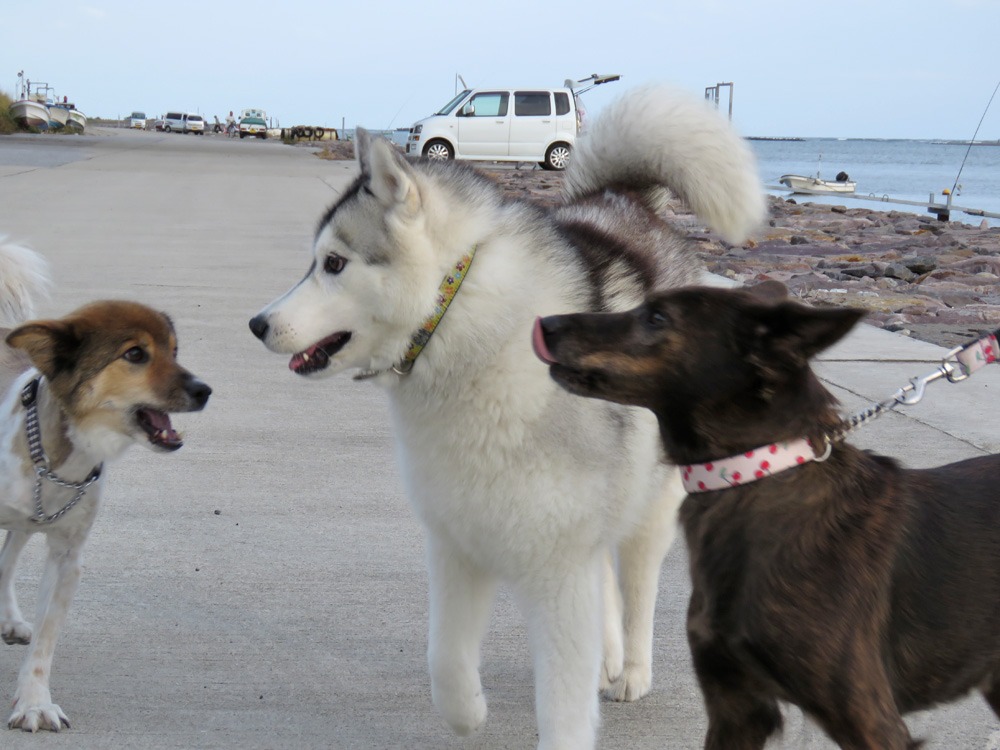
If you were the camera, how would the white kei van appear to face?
facing to the left of the viewer

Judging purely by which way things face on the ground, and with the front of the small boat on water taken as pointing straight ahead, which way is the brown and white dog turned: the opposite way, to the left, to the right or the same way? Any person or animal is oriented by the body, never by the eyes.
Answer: the opposite way

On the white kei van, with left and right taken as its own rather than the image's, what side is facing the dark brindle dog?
left

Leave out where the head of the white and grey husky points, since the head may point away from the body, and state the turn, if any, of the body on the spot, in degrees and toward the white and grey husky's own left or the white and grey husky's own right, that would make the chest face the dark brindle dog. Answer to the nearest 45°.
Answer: approximately 90° to the white and grey husky's own left

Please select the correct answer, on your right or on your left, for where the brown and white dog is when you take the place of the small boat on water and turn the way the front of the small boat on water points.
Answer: on your left

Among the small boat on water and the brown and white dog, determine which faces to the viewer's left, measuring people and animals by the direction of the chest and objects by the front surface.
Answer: the small boat on water

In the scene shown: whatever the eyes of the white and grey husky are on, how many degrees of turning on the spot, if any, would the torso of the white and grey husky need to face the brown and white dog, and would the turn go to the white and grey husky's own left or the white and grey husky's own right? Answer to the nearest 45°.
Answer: approximately 45° to the white and grey husky's own right

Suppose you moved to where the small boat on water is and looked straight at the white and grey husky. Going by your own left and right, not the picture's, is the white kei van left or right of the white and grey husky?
right

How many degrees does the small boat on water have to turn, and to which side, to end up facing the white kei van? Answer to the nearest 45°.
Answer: approximately 45° to its left

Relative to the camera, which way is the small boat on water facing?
to the viewer's left
